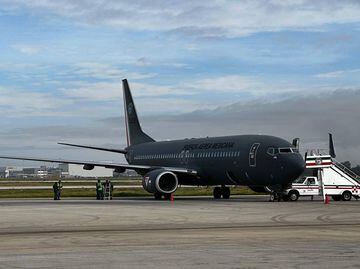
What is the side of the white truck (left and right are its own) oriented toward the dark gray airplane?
front

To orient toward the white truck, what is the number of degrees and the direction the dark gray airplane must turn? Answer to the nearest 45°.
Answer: approximately 45° to its left

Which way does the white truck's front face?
to the viewer's left

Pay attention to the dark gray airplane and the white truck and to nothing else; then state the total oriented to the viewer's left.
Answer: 1
